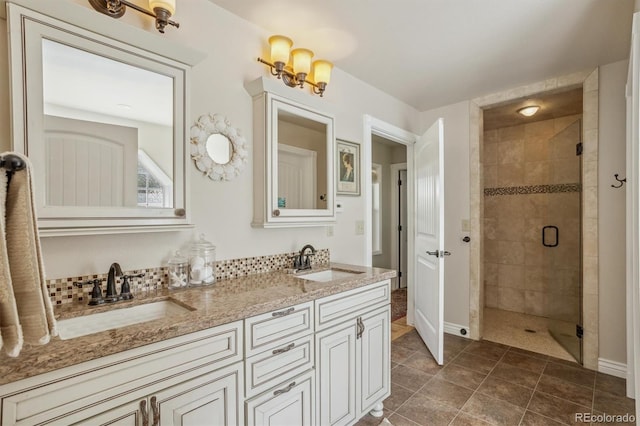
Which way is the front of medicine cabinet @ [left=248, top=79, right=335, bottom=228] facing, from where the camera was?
facing the viewer and to the right of the viewer

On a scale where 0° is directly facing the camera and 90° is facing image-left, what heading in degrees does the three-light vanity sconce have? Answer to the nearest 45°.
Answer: approximately 315°

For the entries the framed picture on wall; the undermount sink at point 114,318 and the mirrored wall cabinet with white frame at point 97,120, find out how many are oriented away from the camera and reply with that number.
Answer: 0

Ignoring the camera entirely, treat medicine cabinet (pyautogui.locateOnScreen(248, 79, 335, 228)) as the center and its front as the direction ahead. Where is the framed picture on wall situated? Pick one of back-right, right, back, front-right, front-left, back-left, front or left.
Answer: left
